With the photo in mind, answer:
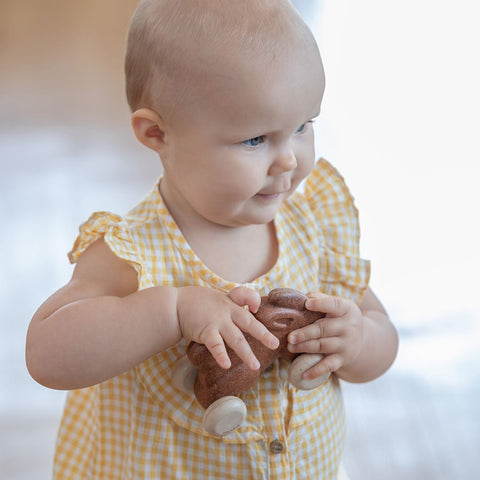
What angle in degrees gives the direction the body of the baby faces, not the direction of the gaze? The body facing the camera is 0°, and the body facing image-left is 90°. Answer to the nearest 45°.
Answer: approximately 315°

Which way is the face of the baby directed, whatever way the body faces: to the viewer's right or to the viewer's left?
to the viewer's right
